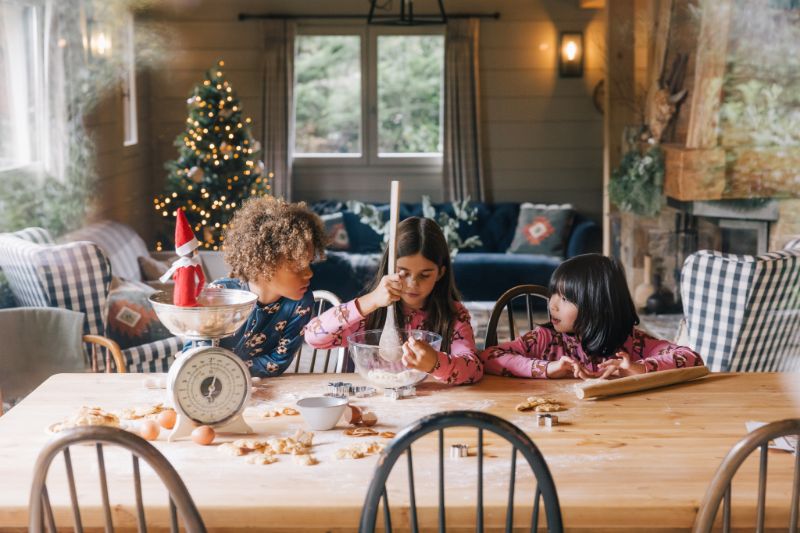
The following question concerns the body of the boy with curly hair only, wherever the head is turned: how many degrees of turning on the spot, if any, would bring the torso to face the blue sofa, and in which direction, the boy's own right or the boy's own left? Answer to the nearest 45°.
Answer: approximately 135° to the boy's own left

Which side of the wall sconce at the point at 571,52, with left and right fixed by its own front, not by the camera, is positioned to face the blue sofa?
right

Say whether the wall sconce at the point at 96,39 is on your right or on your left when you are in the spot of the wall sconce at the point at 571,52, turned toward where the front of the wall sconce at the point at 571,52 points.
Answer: on your right

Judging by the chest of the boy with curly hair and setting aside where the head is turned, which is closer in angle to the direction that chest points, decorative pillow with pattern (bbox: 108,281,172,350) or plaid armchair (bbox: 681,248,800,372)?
the plaid armchair

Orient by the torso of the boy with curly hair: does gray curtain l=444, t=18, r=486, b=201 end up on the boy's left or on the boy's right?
on the boy's left

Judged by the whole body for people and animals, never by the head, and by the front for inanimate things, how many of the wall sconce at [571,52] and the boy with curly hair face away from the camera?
0

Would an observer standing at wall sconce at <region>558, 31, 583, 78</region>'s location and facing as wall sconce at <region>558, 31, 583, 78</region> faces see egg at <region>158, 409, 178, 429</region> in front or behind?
in front

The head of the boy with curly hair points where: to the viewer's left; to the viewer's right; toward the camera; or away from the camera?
to the viewer's right

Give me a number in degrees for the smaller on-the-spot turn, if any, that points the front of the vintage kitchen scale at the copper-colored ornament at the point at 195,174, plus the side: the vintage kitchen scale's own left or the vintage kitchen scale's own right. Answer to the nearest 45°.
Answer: approximately 180°
